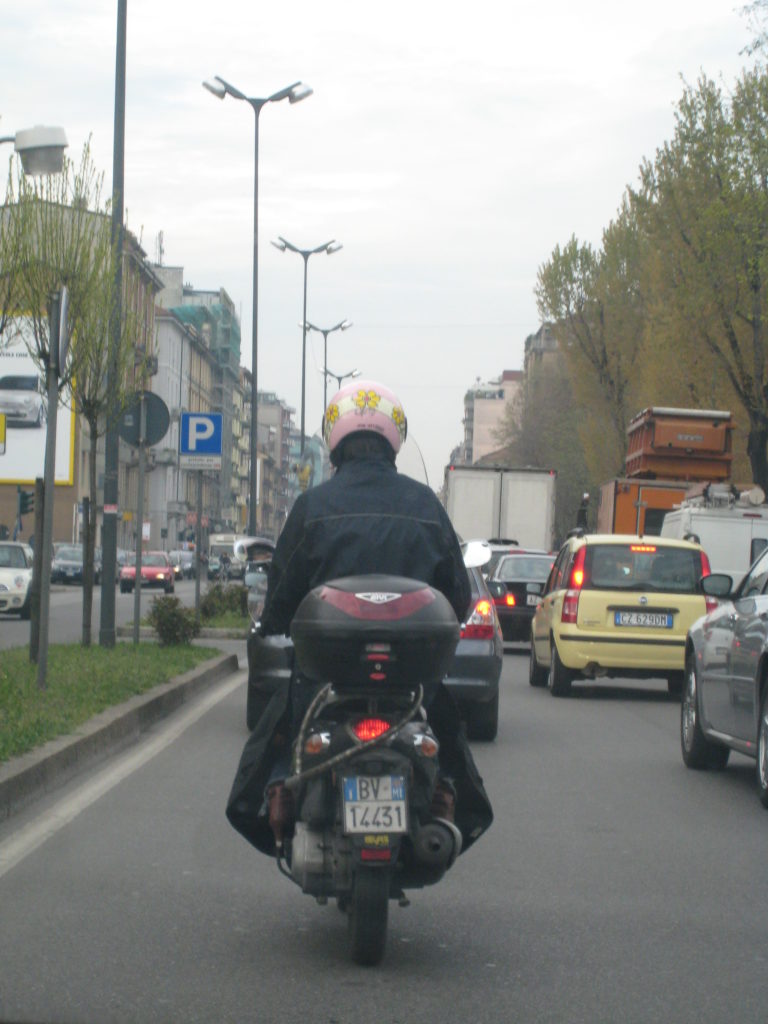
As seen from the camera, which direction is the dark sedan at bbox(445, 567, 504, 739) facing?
away from the camera

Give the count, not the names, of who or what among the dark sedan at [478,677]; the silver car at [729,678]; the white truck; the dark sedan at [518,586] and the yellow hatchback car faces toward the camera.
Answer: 0

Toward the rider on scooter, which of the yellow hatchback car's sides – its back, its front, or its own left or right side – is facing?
back

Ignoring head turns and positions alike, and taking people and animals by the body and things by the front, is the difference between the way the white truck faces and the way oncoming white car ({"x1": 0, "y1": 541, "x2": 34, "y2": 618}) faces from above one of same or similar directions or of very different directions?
very different directions

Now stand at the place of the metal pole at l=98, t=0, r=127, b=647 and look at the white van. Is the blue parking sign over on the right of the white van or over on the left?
left

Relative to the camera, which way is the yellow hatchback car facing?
away from the camera

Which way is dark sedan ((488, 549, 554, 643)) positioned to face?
away from the camera

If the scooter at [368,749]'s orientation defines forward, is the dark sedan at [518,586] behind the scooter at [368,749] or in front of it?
in front

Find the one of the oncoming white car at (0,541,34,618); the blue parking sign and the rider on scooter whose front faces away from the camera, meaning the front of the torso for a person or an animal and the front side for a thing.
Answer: the rider on scooter

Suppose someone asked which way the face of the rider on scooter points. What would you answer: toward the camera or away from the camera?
away from the camera

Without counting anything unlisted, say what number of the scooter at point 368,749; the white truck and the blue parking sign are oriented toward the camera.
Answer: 1

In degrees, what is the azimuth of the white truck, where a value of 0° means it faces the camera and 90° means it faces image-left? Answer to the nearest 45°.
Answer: approximately 180°

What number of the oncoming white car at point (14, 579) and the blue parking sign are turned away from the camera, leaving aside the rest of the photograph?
0

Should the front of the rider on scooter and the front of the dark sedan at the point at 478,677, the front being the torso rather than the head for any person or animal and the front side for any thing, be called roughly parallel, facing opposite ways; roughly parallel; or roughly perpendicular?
roughly parallel

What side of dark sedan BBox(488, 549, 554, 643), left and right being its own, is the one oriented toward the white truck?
front

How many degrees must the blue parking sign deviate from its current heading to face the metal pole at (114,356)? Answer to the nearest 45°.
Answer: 0° — it already faces it

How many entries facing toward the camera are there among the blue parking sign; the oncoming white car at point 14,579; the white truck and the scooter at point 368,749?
2

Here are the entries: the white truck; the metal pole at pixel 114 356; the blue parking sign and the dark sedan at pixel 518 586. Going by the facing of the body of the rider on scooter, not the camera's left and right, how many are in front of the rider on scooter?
4

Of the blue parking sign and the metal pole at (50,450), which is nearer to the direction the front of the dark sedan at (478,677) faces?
the blue parking sign

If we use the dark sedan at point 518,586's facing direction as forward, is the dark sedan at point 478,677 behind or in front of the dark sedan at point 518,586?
behind

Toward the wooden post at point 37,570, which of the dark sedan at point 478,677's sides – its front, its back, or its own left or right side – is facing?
left

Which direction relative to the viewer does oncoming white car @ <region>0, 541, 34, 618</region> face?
toward the camera

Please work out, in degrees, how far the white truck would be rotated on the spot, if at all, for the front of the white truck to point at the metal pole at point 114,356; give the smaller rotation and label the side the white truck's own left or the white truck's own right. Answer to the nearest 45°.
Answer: approximately 180°
